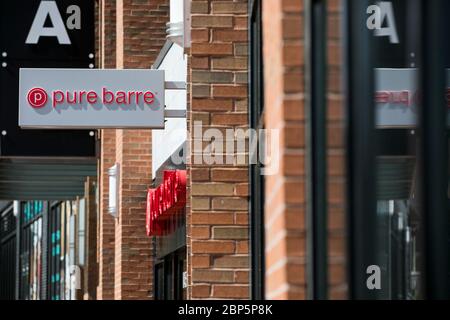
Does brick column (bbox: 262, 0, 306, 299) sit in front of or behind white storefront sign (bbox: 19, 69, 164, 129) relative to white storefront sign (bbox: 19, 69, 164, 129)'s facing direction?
in front

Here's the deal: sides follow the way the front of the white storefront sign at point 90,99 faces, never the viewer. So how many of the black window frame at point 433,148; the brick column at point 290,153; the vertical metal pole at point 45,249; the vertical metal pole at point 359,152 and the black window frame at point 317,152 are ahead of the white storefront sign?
4

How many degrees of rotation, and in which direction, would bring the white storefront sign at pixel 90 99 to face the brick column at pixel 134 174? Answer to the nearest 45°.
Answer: approximately 180°

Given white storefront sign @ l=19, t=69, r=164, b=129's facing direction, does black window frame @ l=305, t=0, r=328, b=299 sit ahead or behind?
ahead

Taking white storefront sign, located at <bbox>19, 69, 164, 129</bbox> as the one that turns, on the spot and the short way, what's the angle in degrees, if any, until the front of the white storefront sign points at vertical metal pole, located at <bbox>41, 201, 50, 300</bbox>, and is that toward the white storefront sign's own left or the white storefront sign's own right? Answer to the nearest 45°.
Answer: approximately 180°

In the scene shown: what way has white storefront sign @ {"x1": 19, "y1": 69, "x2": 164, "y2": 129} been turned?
toward the camera

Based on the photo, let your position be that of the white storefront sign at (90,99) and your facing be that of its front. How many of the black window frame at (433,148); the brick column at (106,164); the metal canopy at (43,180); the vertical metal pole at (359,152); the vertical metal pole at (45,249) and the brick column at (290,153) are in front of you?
3

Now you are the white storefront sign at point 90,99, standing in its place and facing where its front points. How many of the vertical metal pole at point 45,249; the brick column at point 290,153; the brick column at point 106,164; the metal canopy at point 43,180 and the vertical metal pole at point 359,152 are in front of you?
2

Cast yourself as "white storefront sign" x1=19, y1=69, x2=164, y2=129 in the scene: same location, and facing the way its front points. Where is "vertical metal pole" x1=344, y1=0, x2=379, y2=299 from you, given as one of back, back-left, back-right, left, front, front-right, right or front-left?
front

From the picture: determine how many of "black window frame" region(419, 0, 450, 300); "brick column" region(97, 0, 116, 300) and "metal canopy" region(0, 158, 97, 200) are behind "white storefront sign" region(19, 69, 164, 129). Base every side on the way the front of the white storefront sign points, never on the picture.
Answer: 2

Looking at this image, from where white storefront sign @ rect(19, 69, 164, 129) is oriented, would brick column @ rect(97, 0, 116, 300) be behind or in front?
behind
